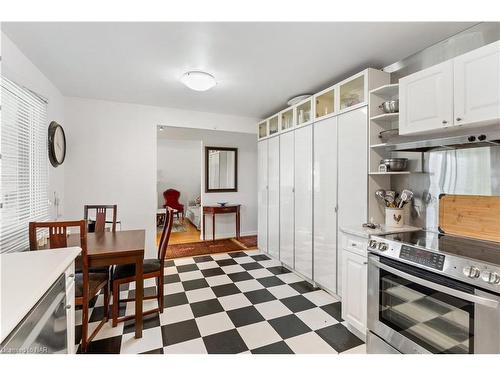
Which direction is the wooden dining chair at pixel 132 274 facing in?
to the viewer's left

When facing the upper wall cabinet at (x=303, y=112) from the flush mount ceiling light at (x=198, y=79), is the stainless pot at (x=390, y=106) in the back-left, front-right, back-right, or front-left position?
front-right

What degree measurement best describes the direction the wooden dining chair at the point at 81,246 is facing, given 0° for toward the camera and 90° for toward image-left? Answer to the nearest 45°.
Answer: approximately 225°

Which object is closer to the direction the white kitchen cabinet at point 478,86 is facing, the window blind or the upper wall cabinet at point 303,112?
the window blind

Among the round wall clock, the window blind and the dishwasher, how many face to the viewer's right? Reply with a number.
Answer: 3

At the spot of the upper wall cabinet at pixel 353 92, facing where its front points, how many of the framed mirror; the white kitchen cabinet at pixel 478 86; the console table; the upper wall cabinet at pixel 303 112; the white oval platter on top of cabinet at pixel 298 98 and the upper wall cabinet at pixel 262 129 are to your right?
5

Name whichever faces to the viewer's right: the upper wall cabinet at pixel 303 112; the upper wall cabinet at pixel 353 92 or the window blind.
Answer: the window blind

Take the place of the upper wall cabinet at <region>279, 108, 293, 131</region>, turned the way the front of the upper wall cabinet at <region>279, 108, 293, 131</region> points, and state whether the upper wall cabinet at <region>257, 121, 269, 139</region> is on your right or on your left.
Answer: on your right

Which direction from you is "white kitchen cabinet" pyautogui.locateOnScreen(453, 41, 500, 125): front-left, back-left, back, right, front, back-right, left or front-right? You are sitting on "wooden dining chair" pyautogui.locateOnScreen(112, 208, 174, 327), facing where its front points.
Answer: back-left

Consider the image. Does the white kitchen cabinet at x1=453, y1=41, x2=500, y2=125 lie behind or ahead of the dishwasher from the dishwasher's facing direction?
ahead

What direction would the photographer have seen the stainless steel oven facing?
facing the viewer and to the left of the viewer

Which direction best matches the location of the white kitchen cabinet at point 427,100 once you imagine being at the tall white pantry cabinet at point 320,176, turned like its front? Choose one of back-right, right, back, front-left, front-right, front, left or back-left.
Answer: left
